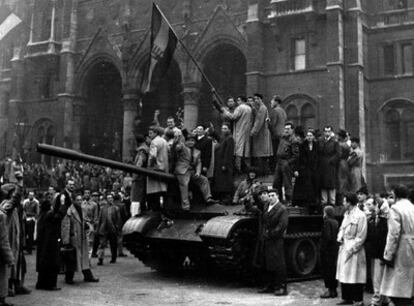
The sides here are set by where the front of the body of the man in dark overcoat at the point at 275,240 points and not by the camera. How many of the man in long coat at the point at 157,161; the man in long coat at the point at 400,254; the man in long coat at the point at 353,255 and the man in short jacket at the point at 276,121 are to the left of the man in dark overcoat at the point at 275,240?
2

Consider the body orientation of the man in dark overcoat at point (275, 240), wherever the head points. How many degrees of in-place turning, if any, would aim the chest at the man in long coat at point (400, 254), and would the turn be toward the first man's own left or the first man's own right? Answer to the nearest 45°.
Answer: approximately 90° to the first man's own left

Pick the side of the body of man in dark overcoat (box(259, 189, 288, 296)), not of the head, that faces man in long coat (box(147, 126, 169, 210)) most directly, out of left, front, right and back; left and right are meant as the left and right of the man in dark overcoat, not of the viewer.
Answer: right

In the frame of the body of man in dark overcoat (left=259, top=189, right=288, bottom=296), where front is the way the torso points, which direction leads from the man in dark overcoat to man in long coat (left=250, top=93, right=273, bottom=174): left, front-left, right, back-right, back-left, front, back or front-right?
back-right

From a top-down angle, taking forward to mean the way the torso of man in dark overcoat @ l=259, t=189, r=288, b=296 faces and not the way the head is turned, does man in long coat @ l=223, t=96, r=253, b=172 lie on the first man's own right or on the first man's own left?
on the first man's own right

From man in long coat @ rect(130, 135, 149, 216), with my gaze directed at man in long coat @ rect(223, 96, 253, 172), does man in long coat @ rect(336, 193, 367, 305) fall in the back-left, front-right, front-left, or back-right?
front-right

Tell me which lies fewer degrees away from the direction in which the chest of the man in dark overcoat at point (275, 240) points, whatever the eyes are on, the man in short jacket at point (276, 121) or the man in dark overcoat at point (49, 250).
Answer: the man in dark overcoat

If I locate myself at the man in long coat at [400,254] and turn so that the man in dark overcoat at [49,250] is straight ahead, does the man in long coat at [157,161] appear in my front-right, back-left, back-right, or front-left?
front-right

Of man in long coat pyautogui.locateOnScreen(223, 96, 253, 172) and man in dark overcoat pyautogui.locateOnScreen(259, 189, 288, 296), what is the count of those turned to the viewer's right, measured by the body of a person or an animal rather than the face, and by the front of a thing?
0

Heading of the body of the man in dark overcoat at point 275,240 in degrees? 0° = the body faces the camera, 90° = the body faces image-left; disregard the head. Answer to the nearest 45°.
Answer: approximately 45°

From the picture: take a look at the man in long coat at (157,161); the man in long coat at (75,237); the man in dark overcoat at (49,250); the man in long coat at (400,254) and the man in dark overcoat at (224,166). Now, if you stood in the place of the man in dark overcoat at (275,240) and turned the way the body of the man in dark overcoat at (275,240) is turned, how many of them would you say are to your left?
1
